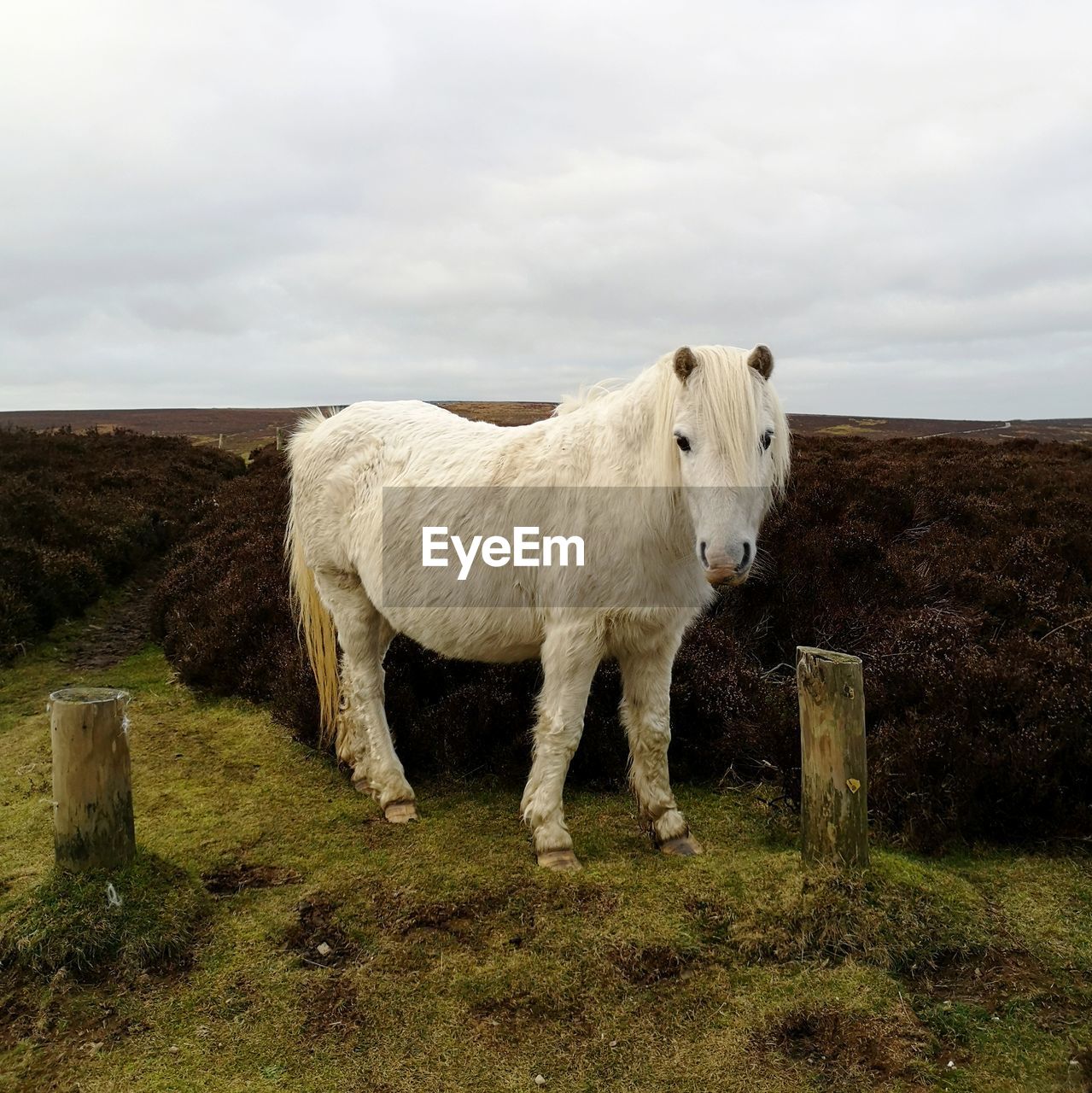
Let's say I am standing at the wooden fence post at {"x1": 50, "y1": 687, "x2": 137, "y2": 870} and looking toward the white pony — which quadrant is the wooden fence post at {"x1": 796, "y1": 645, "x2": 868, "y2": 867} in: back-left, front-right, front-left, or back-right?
front-right

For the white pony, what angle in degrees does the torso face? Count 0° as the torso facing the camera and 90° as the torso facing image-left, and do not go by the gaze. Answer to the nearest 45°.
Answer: approximately 315°

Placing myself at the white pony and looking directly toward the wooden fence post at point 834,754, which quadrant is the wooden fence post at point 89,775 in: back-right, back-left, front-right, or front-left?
back-right

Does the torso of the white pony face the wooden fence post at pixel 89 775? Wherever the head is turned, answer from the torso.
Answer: no

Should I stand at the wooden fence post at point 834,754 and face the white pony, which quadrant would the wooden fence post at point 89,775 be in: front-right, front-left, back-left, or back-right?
front-left

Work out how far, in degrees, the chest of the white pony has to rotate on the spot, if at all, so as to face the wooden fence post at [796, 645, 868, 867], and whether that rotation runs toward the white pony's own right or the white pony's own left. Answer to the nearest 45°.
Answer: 0° — it already faces it

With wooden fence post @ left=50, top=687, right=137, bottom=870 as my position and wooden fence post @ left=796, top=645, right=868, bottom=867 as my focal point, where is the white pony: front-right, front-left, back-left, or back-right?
front-left
